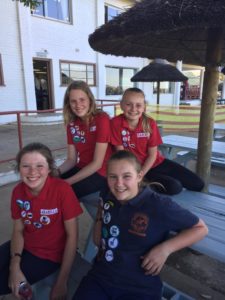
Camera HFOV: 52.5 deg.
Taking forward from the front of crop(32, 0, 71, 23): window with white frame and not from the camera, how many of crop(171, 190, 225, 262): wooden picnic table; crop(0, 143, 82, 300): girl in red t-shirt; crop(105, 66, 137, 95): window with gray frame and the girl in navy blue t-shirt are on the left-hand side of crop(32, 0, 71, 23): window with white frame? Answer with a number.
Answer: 1

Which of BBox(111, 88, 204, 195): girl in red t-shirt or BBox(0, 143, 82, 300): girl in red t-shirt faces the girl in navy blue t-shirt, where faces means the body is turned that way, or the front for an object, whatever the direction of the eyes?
BBox(111, 88, 204, 195): girl in red t-shirt

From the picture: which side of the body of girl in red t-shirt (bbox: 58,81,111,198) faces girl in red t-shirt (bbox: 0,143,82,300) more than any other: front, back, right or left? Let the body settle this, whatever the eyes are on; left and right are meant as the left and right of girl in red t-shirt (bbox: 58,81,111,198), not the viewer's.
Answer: front

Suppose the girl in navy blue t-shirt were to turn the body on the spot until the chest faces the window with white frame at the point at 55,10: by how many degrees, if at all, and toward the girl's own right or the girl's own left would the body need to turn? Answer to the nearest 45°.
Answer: approximately 135° to the girl's own right

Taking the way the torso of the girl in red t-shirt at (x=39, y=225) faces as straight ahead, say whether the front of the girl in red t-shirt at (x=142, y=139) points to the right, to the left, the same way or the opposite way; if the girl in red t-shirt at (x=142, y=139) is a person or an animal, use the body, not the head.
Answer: the same way

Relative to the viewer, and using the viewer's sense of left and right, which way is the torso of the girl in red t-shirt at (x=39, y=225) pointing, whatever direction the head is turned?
facing the viewer and to the left of the viewer

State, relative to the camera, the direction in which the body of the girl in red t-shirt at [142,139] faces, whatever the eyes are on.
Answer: toward the camera

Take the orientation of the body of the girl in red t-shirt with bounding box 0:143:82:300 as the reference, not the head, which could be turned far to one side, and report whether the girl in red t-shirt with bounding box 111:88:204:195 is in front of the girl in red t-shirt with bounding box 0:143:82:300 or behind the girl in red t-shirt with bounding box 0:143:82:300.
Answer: behind

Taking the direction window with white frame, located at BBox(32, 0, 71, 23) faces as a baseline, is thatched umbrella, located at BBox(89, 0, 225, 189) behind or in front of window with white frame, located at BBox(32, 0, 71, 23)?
in front

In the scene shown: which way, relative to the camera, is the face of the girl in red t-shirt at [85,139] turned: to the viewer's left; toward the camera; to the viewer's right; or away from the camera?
toward the camera

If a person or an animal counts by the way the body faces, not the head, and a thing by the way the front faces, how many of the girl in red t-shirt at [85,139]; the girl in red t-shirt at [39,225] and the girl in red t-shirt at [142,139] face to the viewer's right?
0

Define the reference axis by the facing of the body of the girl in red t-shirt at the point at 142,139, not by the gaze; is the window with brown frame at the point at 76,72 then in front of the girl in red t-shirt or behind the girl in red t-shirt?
behind

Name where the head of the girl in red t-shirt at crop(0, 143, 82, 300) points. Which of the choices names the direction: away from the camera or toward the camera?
toward the camera

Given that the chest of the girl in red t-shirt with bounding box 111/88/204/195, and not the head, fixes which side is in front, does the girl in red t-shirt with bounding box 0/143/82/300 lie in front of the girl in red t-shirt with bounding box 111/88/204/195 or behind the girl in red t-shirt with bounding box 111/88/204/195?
in front

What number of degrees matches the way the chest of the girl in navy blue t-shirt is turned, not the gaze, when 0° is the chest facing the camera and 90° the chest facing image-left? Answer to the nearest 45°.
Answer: approximately 45°

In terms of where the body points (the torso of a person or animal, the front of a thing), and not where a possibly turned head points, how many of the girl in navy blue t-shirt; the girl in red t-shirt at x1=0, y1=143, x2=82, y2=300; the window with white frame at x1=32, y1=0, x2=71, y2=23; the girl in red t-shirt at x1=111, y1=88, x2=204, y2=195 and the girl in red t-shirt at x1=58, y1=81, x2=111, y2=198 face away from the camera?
0

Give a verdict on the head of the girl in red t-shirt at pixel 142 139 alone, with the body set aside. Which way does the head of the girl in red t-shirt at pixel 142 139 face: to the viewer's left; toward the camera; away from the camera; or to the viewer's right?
toward the camera

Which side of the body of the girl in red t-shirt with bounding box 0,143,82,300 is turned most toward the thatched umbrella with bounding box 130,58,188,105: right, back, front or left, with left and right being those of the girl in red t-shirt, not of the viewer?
back
